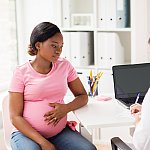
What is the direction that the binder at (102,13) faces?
toward the camera

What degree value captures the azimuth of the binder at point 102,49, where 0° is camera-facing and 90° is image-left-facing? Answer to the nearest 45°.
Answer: approximately 0°

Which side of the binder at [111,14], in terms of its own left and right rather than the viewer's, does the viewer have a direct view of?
front

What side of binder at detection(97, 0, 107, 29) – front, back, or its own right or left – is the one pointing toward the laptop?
front

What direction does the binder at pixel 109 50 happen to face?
toward the camera
